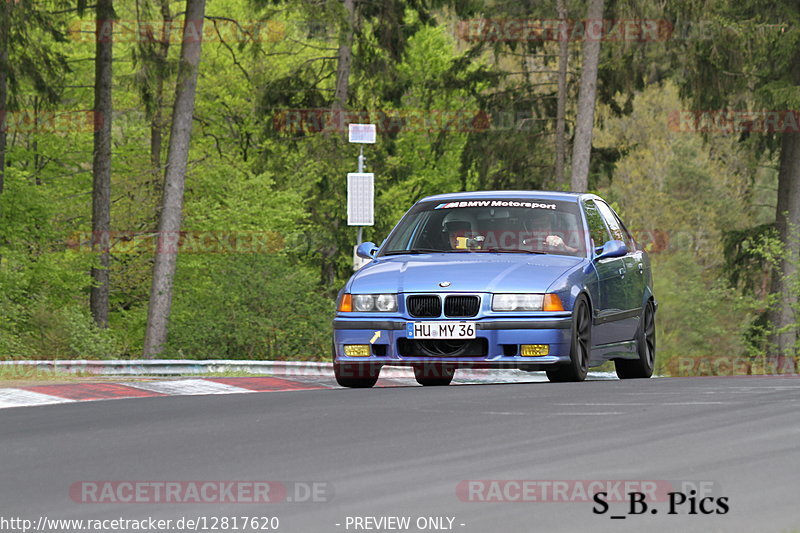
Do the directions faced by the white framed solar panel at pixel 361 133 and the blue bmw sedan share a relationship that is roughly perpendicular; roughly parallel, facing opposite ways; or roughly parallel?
roughly parallel

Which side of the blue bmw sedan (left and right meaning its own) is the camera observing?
front

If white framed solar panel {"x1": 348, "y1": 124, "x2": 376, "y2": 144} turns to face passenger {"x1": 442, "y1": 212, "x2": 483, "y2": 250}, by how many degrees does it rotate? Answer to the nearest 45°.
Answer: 0° — it already faces them

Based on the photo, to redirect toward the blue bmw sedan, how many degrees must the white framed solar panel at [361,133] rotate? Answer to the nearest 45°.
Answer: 0° — it already faces it

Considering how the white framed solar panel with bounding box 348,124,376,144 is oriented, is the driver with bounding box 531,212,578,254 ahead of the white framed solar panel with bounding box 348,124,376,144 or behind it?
ahead

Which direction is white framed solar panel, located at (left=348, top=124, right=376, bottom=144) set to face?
toward the camera

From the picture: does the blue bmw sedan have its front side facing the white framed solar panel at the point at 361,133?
no

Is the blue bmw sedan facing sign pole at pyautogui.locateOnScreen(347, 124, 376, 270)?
no

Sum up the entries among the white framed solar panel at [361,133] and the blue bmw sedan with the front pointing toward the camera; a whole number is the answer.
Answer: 2
